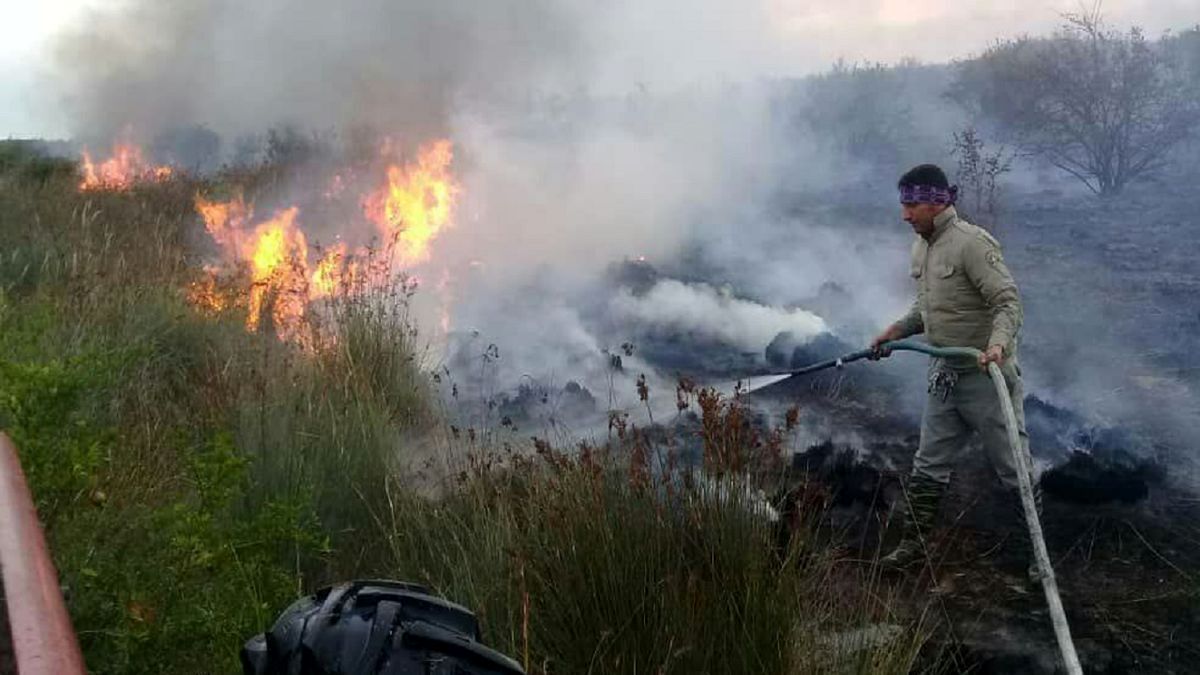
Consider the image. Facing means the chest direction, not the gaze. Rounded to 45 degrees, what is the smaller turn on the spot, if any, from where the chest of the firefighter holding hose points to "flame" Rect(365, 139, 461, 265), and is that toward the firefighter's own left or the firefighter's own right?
approximately 90° to the firefighter's own right

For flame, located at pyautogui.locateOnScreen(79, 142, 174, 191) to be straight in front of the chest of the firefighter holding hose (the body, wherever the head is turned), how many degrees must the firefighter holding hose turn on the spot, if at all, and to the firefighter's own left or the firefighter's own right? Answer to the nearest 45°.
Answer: approximately 90° to the firefighter's own right

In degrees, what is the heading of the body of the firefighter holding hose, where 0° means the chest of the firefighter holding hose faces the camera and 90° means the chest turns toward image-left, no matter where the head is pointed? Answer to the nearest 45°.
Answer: approximately 45°

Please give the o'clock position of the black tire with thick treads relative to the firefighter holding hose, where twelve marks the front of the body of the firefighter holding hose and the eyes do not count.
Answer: The black tire with thick treads is roughly at 11 o'clock from the firefighter holding hose.
